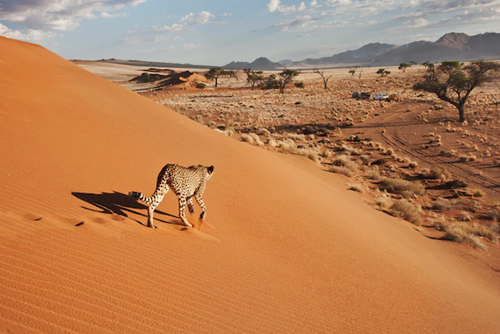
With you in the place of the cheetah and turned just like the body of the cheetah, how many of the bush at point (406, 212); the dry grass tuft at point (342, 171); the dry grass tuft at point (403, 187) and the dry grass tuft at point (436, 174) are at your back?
0

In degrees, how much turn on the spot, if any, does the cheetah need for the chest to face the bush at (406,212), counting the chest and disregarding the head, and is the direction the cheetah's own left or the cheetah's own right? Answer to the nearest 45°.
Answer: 0° — it already faces it

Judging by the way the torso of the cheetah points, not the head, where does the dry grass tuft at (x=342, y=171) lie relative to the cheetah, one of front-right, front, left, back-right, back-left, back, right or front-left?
front

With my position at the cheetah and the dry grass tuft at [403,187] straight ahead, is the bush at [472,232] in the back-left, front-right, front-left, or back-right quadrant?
front-right

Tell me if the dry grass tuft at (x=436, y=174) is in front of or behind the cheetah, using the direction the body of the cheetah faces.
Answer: in front

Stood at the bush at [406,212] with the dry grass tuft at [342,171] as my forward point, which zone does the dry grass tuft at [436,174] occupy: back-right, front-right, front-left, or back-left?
front-right

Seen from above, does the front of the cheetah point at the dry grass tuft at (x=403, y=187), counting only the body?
yes

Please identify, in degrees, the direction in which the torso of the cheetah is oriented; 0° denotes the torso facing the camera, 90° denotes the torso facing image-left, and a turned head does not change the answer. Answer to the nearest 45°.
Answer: approximately 225°

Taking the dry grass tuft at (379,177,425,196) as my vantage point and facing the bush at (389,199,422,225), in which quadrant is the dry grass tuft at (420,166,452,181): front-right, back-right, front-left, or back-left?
back-left
